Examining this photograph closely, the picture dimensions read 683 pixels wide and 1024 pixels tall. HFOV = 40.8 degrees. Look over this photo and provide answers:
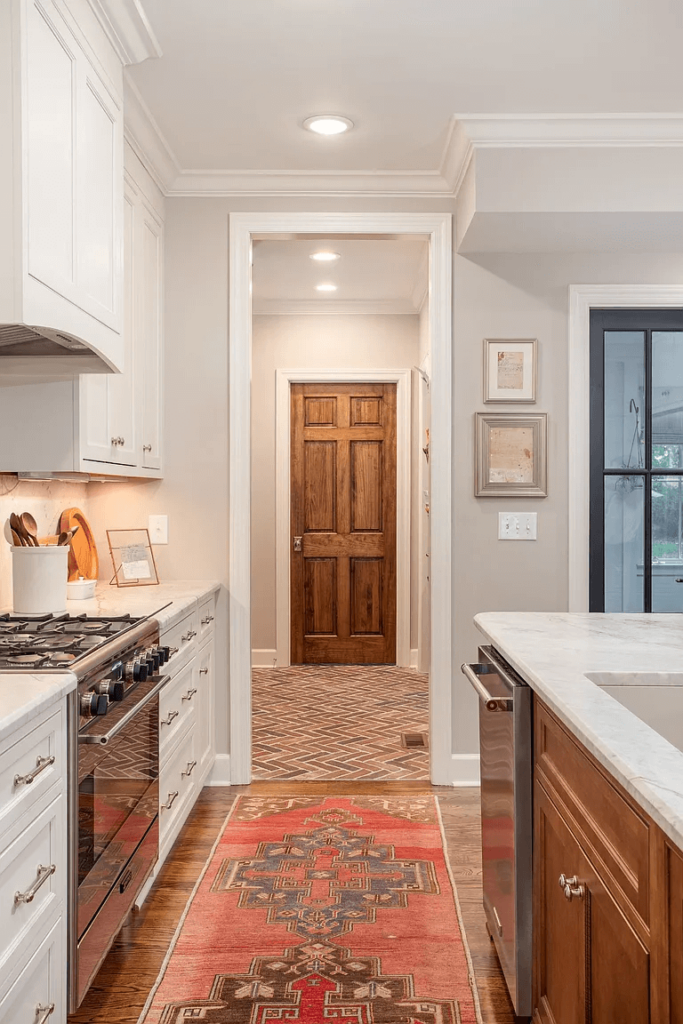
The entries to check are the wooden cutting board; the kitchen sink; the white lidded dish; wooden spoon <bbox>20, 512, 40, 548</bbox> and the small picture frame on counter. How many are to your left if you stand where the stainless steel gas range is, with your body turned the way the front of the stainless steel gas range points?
4

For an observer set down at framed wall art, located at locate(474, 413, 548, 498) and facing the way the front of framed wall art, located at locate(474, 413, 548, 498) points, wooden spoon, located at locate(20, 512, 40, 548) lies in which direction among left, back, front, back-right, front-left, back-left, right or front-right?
front-right

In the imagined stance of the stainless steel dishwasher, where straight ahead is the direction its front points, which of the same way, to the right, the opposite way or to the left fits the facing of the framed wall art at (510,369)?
to the left

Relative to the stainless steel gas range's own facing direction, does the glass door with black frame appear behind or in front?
in front

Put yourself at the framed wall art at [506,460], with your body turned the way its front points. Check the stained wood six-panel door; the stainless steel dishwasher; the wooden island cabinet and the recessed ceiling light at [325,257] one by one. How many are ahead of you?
2

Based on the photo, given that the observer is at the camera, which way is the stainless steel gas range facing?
facing to the right of the viewer

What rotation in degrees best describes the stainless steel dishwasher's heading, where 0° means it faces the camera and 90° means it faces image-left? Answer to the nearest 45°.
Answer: approximately 90°

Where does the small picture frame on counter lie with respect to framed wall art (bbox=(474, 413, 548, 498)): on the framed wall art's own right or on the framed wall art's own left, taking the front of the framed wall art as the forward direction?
on the framed wall art's own right

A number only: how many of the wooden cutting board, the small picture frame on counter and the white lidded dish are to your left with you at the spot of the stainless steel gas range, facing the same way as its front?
3

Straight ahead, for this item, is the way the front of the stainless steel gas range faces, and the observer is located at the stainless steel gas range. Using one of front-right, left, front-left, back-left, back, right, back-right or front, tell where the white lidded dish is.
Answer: left
